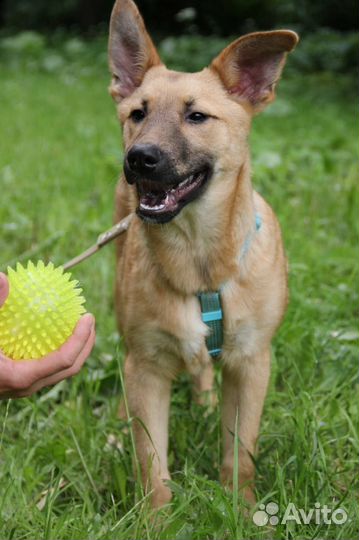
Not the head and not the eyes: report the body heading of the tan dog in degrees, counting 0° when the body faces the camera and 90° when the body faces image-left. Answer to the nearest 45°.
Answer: approximately 0°
